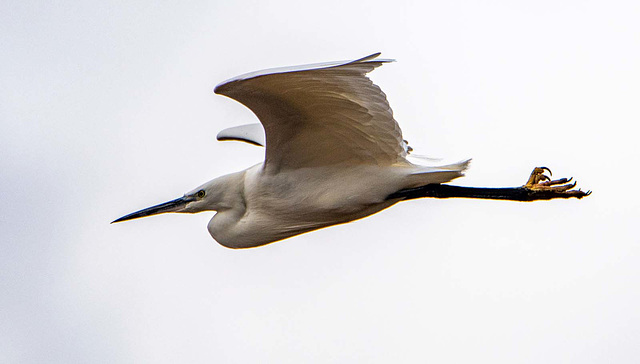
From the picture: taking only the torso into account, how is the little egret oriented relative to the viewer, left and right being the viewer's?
facing to the left of the viewer
